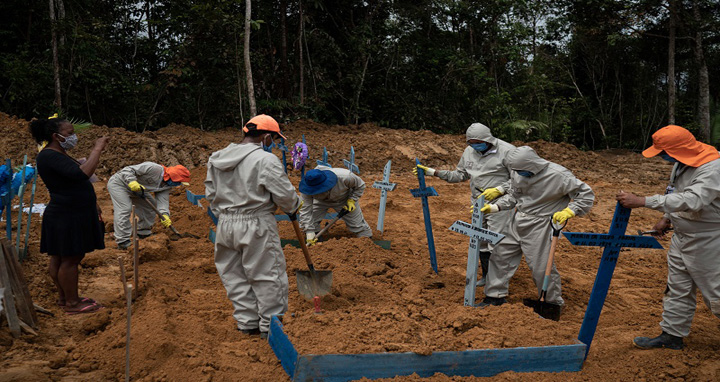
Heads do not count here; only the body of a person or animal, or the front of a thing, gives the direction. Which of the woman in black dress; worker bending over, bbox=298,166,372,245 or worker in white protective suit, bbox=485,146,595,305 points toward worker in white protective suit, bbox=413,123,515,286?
the woman in black dress

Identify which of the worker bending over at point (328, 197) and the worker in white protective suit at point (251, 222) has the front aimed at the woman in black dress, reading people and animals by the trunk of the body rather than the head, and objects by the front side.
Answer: the worker bending over

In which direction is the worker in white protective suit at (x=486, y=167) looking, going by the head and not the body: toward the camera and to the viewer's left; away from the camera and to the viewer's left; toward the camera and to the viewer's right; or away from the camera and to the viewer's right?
toward the camera and to the viewer's left

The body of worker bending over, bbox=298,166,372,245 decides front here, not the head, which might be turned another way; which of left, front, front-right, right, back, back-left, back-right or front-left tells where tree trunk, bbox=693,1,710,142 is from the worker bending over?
back

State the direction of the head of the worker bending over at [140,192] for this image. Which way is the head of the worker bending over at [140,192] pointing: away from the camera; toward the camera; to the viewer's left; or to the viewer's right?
to the viewer's right

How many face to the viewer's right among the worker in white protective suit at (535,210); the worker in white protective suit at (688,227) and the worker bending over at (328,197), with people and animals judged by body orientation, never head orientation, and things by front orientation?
0

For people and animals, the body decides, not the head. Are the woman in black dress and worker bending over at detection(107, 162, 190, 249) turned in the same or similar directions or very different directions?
same or similar directions

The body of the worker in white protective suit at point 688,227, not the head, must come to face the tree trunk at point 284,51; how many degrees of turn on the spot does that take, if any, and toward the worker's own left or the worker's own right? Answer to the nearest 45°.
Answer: approximately 45° to the worker's own right

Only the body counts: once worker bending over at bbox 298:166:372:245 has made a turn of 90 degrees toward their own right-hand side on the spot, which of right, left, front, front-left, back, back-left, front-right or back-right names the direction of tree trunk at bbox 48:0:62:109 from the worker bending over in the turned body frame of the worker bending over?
front

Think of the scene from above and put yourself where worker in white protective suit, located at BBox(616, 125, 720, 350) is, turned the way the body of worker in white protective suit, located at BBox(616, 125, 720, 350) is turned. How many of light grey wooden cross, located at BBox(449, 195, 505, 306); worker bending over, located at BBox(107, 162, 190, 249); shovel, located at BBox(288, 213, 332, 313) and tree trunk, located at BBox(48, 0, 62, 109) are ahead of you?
4

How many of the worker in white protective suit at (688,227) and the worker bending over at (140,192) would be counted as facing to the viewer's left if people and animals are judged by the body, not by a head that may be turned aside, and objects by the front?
1

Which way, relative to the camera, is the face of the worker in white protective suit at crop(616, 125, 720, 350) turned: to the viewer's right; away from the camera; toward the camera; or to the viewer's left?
to the viewer's left

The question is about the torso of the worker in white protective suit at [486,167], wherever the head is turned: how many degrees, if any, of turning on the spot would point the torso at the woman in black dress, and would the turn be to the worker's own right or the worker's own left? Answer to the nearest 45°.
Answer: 0° — they already face them

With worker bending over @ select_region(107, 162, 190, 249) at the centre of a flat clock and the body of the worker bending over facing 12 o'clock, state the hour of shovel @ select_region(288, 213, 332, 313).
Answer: The shovel is roughly at 2 o'clock from the worker bending over.

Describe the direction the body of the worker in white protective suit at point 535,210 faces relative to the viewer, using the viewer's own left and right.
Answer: facing the viewer and to the left of the viewer

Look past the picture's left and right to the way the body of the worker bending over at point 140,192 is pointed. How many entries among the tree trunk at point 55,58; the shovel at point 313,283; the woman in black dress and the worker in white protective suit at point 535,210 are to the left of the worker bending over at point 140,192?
1

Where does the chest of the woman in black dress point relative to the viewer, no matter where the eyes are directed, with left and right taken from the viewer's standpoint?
facing to the right of the viewer

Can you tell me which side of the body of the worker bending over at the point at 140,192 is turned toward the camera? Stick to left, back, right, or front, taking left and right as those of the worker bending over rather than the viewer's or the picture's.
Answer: right

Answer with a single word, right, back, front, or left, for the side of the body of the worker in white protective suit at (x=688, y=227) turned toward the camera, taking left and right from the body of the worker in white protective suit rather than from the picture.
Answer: left

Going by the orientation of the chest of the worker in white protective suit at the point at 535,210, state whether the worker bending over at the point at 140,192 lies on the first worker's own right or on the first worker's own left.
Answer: on the first worker's own right

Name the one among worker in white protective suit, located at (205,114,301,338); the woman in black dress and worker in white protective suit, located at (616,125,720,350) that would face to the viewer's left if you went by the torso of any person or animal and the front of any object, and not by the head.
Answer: worker in white protective suit, located at (616,125,720,350)

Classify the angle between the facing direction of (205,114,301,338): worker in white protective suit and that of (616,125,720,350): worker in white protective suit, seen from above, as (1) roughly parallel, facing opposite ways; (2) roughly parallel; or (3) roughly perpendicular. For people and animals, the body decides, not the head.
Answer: roughly perpendicular

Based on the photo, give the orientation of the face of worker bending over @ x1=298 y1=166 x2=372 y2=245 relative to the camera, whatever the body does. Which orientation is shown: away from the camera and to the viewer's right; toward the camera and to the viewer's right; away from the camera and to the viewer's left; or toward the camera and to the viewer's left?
toward the camera and to the viewer's left
